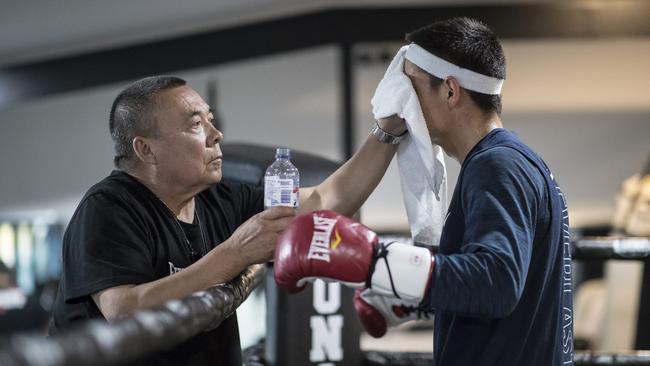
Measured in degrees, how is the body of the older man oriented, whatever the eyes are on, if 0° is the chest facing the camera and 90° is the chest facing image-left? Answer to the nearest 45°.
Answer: approximately 315°

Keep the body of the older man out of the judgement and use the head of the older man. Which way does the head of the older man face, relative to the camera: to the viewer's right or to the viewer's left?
to the viewer's right
